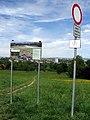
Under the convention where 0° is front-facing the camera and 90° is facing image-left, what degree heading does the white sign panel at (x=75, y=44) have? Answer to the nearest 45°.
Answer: approximately 0°
